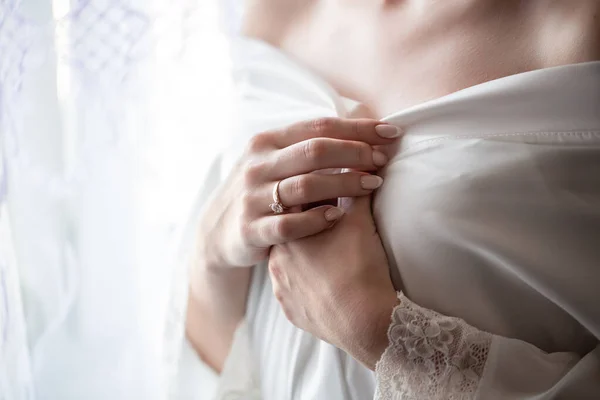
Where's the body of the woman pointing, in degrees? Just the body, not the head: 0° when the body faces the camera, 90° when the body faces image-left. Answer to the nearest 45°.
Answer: approximately 45°

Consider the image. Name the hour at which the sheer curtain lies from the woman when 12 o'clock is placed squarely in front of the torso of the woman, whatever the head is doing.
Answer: The sheer curtain is roughly at 2 o'clock from the woman.
